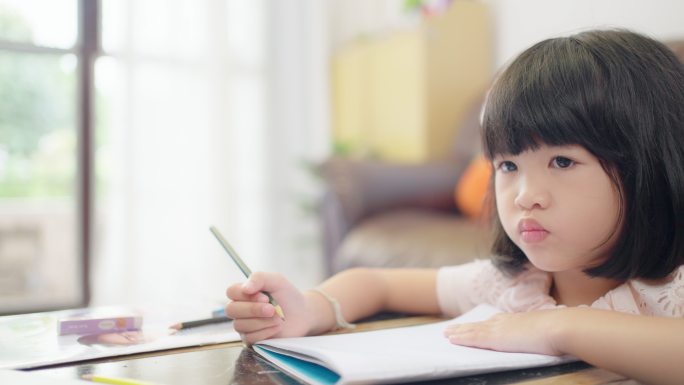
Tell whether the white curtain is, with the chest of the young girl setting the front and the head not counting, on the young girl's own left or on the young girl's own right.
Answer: on the young girl's own right

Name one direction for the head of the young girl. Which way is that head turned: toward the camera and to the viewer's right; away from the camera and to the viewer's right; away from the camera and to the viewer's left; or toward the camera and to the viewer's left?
toward the camera and to the viewer's left

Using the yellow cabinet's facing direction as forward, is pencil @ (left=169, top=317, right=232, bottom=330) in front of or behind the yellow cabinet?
in front

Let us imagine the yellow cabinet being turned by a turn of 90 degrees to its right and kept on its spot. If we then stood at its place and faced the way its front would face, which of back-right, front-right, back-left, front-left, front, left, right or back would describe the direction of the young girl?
back-left

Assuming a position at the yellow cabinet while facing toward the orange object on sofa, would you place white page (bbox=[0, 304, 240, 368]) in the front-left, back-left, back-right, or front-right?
front-right

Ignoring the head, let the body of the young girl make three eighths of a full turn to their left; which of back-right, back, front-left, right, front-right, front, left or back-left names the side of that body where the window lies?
back-left

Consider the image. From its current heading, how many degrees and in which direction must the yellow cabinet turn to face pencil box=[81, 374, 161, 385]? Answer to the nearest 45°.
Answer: approximately 45° to its left

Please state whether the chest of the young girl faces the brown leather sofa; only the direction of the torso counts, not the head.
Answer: no

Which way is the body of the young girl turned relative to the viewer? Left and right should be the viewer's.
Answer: facing the viewer and to the left of the viewer

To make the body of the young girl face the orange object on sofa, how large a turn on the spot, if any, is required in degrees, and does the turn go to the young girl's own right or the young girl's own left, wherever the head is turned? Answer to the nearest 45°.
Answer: approximately 135° to the young girl's own right
